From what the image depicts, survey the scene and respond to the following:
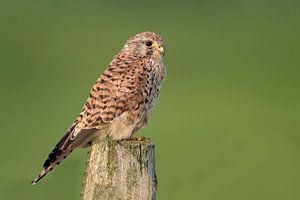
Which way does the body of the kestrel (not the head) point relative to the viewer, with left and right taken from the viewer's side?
facing to the right of the viewer
